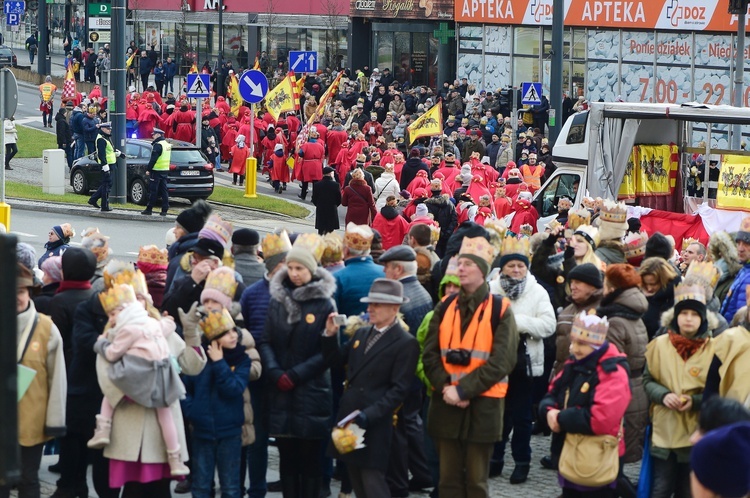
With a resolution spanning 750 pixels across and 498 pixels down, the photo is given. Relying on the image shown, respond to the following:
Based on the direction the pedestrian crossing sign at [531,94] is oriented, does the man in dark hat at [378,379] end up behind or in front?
in front

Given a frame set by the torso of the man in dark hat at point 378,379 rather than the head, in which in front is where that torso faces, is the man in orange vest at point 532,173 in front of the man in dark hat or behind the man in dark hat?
behind

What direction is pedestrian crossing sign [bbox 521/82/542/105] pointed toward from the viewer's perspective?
toward the camera

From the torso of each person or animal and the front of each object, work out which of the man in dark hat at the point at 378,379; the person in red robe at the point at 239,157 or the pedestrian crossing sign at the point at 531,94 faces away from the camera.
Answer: the person in red robe

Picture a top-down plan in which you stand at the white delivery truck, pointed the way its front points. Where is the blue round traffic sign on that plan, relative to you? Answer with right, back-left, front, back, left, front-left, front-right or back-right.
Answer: front-right

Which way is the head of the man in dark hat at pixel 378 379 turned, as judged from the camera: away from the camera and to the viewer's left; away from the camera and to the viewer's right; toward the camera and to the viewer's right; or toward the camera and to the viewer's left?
toward the camera and to the viewer's left

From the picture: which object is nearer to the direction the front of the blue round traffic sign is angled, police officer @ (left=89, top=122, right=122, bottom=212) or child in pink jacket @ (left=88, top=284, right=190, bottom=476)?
the child in pink jacket

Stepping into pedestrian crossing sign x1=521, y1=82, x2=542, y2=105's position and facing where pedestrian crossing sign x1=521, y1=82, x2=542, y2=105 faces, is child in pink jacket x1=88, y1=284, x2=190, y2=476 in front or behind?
in front

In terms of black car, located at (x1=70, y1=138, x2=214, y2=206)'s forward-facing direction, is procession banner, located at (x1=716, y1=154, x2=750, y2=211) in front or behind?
behind

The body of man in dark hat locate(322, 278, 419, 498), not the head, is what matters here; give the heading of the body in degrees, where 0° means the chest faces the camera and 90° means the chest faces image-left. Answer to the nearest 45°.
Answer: approximately 45°

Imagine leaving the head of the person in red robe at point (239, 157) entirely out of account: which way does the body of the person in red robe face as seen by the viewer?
away from the camera

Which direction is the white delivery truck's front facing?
to the viewer's left

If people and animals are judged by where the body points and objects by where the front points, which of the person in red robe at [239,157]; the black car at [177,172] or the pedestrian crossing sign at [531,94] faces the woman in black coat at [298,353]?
the pedestrian crossing sign
